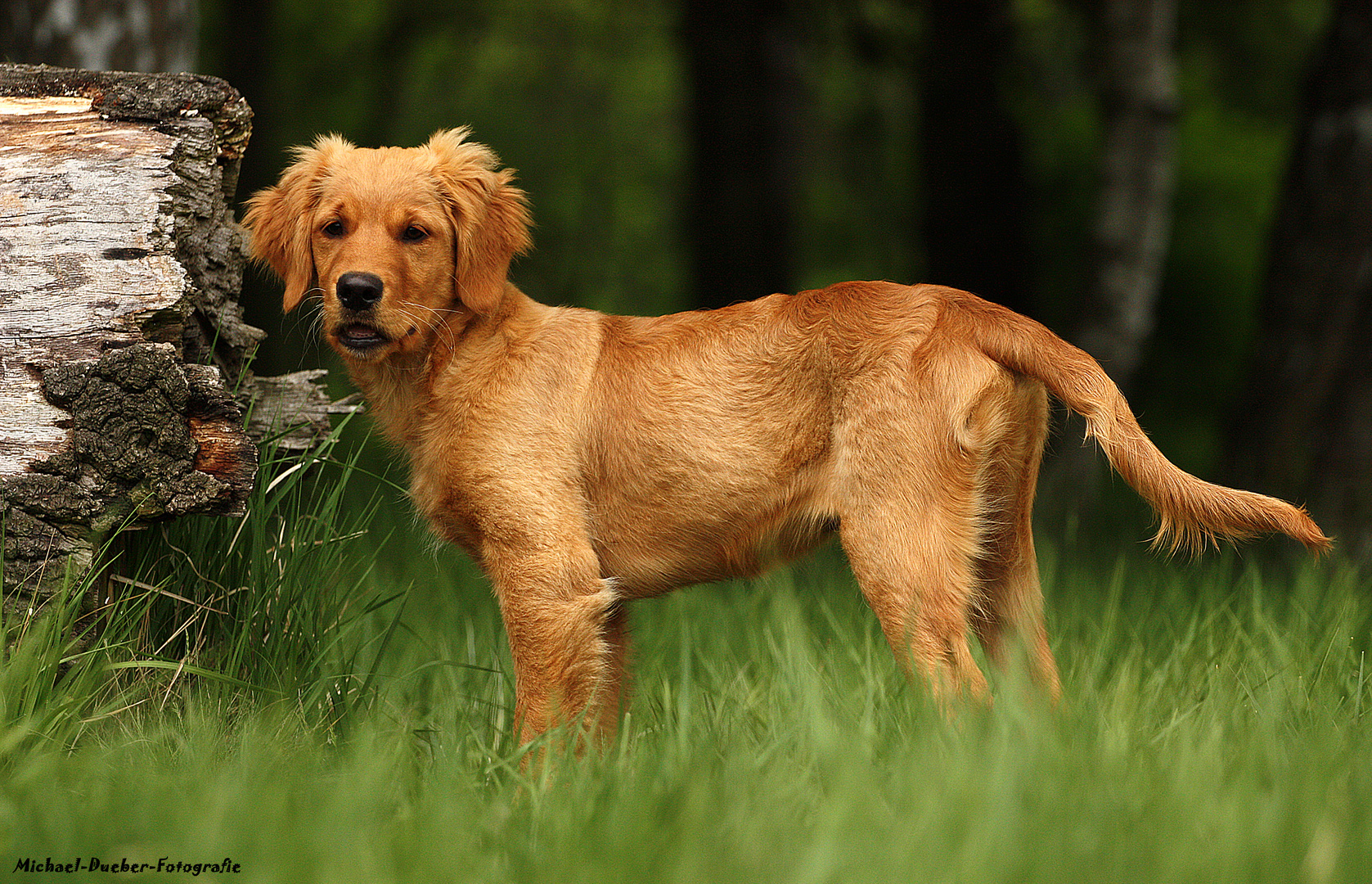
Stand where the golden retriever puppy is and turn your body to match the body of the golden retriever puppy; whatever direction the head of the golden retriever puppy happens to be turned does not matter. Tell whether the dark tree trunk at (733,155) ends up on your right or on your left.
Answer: on your right

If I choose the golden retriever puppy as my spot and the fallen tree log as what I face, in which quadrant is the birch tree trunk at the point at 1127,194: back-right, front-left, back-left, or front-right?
back-right

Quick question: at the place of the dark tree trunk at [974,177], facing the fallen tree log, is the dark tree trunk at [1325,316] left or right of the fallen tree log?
left

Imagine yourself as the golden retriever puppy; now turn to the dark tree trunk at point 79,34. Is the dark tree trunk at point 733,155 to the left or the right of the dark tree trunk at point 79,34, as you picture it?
right

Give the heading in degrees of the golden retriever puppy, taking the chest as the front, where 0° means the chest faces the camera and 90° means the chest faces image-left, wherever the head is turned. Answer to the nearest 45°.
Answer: approximately 90°

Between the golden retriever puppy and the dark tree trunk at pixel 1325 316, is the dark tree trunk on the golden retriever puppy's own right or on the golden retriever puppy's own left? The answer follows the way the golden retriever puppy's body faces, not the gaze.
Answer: on the golden retriever puppy's own right
